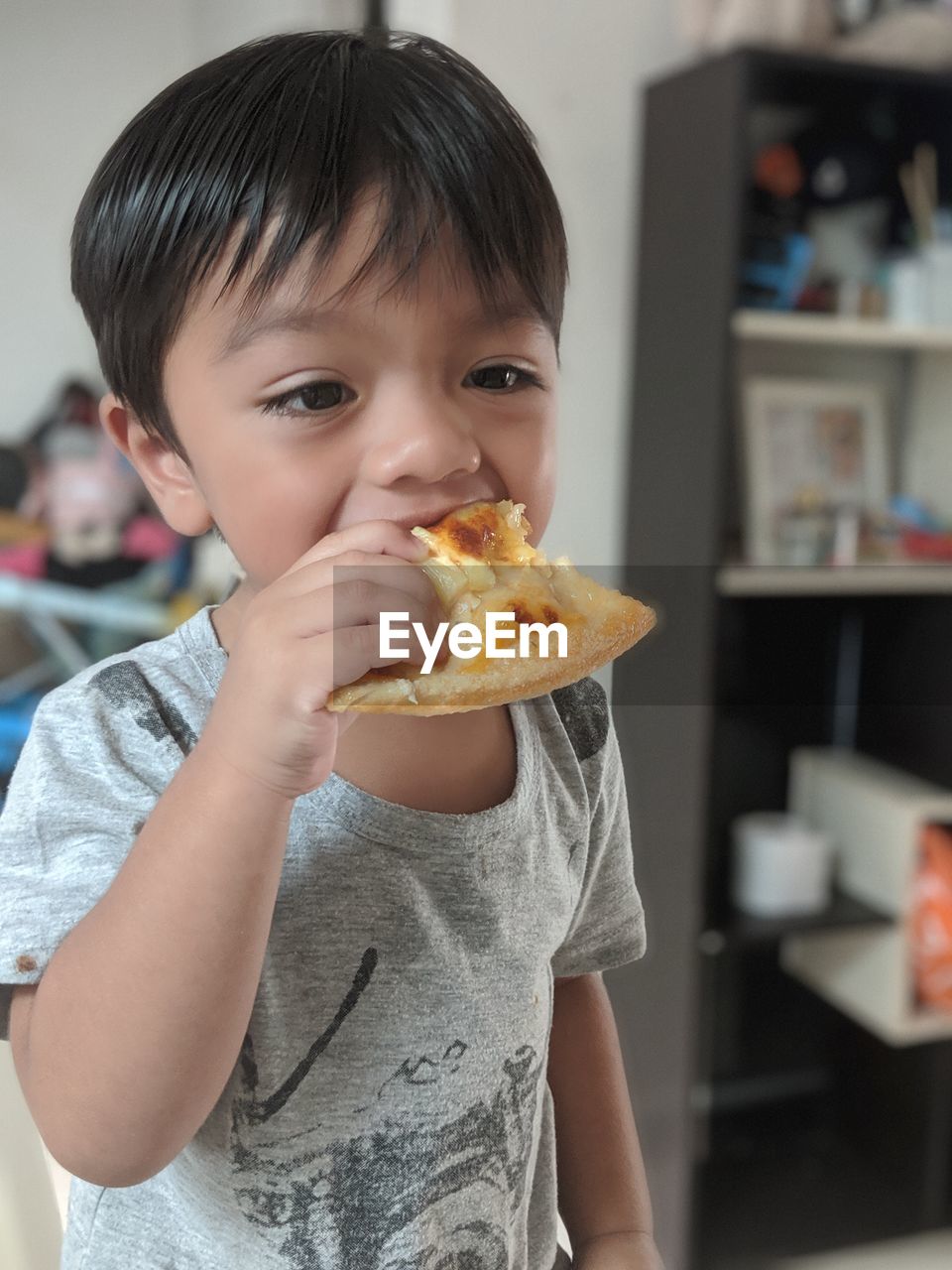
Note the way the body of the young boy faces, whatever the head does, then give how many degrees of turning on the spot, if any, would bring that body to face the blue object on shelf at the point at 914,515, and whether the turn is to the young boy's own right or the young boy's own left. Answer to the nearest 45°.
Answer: approximately 90° to the young boy's own left

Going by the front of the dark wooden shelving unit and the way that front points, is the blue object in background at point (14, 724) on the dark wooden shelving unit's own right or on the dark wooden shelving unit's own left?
on the dark wooden shelving unit's own right

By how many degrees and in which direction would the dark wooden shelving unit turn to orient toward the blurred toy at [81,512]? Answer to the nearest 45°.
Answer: approximately 135° to its right

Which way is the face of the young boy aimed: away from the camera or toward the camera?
toward the camera

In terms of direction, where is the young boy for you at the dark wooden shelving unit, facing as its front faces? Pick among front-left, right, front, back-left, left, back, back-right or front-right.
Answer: front-right

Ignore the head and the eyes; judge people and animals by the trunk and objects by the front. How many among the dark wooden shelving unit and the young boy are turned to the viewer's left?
0

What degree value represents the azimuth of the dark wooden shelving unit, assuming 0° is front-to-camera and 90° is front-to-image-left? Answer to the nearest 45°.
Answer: approximately 315°

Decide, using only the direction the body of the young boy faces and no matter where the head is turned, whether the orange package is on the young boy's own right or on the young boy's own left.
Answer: on the young boy's own left

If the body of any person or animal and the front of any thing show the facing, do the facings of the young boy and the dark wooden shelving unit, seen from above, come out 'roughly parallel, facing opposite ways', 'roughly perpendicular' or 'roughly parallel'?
roughly parallel

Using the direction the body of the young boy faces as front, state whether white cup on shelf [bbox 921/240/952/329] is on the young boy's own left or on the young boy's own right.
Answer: on the young boy's own left
